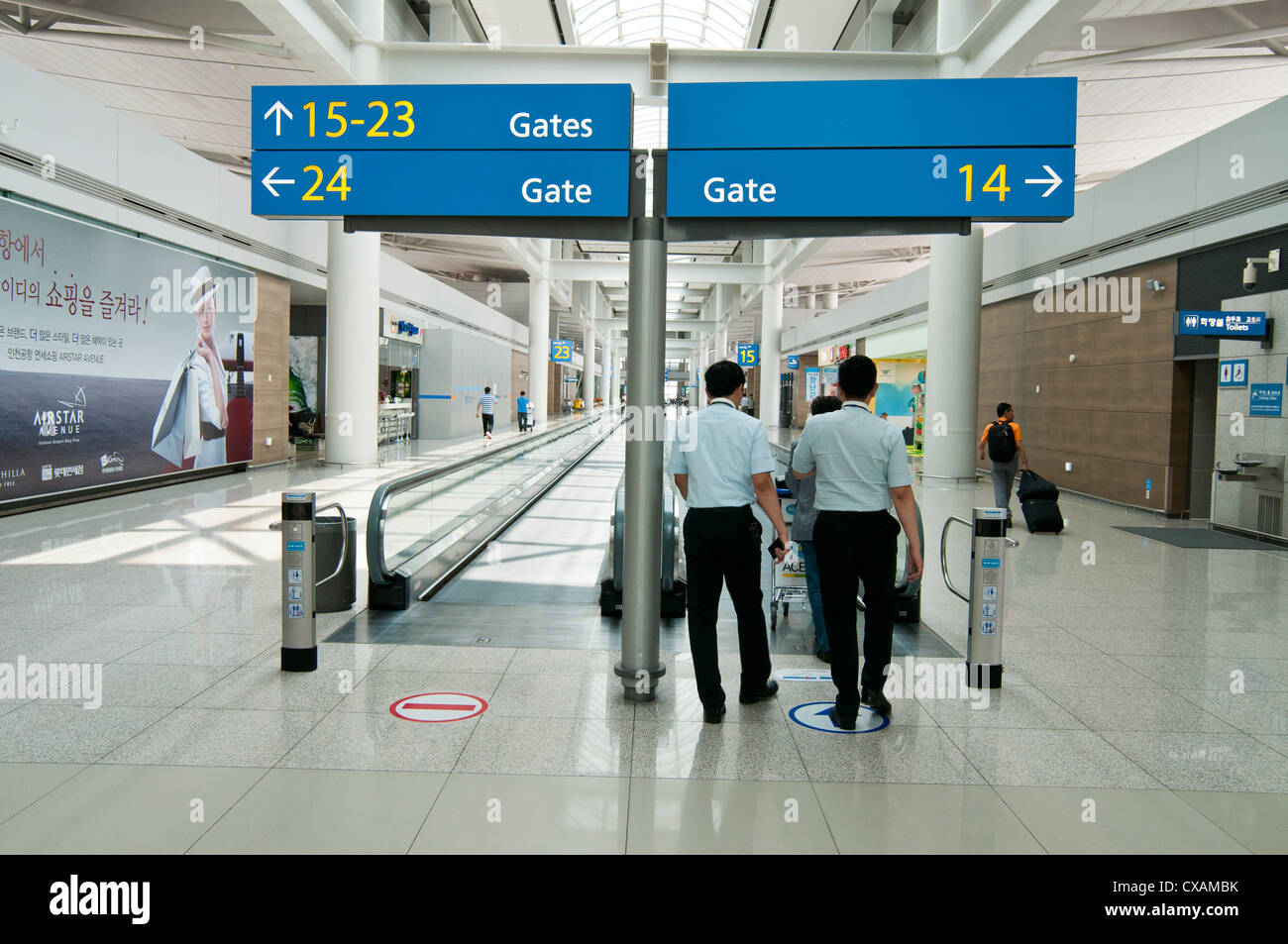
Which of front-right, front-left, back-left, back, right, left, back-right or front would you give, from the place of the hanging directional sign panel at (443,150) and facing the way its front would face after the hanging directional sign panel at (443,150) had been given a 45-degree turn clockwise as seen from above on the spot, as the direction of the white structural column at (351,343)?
back-right

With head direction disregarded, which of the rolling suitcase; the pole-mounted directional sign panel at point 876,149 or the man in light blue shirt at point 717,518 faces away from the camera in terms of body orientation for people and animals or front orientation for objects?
the man in light blue shirt

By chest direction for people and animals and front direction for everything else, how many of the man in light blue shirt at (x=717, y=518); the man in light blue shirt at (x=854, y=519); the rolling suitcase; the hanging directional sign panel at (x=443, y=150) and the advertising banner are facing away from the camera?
2

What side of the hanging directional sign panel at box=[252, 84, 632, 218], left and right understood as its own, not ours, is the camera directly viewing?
front

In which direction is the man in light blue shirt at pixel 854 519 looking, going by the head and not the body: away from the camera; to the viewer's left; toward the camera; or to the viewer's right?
away from the camera

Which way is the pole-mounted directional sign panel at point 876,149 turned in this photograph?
toward the camera

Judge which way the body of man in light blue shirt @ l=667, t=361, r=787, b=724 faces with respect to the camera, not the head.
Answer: away from the camera

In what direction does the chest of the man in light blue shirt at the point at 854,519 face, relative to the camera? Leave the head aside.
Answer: away from the camera

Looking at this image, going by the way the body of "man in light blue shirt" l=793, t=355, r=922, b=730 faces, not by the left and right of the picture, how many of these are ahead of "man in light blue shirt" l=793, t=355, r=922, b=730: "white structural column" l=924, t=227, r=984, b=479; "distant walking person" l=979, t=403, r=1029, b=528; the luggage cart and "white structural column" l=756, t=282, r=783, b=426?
4

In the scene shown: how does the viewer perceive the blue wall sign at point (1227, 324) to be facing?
facing the viewer

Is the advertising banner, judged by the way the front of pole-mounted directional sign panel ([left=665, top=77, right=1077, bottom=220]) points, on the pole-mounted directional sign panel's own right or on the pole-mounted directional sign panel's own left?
on the pole-mounted directional sign panel's own right

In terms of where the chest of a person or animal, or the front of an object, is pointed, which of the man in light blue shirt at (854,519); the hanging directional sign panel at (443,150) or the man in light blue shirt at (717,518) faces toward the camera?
the hanging directional sign panel
